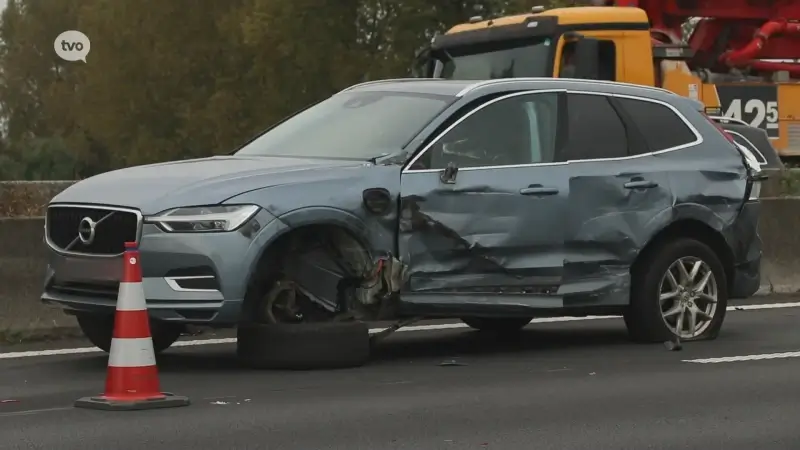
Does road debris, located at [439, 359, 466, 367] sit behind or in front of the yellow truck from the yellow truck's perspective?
in front

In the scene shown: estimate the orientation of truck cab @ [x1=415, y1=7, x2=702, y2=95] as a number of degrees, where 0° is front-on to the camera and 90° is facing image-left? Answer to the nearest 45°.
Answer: approximately 45°

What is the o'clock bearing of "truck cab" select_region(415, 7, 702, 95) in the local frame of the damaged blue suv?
The truck cab is roughly at 5 o'clock from the damaged blue suv.

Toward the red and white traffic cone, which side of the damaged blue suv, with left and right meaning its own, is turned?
front

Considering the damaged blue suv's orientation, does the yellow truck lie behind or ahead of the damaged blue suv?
behind

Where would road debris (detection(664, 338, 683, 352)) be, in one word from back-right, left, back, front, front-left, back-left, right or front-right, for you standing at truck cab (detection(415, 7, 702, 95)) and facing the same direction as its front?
front-left

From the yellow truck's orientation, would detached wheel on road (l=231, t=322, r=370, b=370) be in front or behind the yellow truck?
in front

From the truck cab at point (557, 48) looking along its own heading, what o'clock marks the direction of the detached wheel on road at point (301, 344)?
The detached wheel on road is roughly at 11 o'clock from the truck cab.

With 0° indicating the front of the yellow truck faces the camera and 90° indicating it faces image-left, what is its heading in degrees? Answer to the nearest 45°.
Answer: approximately 45°

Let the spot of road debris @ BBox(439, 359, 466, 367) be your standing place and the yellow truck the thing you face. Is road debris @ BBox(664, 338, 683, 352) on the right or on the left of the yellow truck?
right

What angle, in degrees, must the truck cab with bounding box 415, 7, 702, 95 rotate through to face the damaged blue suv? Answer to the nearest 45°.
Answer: approximately 45° to its left

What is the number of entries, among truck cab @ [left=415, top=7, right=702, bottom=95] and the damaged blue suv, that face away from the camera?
0

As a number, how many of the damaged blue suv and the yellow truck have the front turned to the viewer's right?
0
